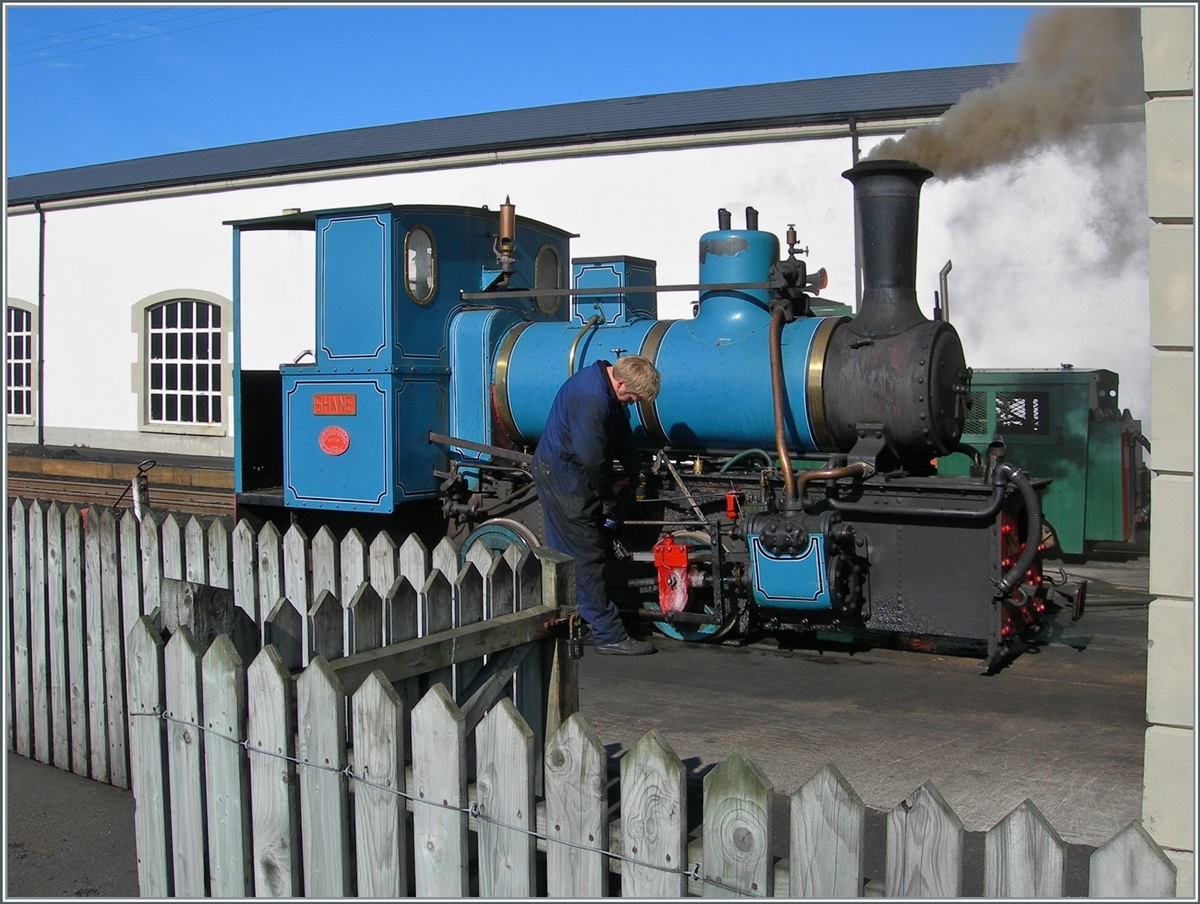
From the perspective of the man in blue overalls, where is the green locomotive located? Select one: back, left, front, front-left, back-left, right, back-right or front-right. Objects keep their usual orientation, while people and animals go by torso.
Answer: front-left

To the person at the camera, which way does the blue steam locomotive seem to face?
facing the viewer and to the right of the viewer

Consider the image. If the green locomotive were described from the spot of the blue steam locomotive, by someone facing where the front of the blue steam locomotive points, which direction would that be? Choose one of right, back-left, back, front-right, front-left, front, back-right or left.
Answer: left

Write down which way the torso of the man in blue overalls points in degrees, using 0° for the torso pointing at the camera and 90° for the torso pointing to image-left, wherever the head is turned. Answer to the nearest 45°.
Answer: approximately 270°

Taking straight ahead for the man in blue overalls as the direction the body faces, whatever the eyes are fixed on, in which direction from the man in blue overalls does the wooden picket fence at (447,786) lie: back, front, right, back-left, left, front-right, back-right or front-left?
right

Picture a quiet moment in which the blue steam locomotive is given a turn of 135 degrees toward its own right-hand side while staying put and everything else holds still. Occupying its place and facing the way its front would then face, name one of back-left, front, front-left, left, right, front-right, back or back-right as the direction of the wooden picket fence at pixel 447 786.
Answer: left

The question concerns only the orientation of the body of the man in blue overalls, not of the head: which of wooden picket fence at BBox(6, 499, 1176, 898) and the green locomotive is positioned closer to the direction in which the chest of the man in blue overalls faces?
the green locomotive
